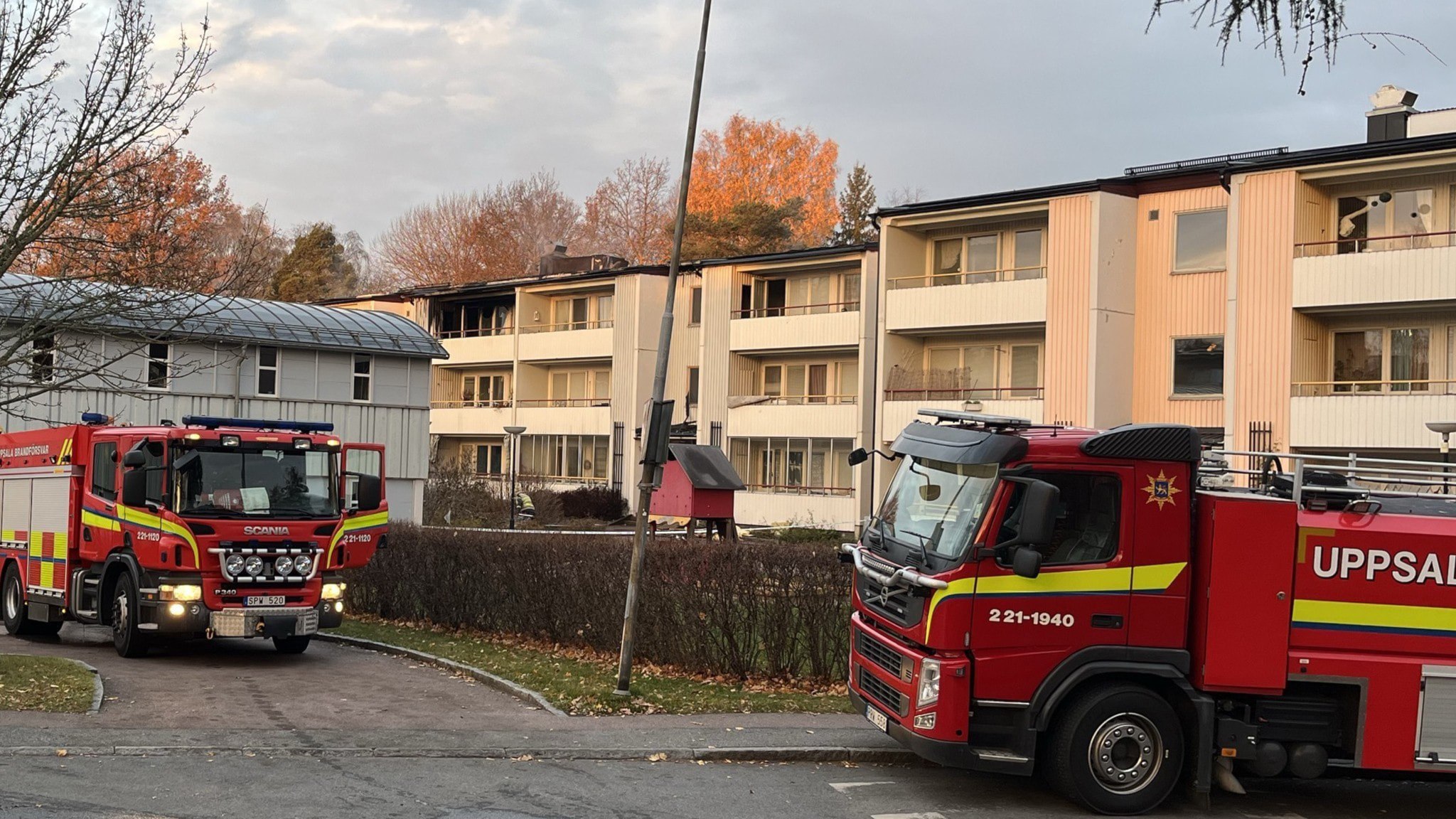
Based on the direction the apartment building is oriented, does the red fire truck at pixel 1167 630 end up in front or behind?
in front

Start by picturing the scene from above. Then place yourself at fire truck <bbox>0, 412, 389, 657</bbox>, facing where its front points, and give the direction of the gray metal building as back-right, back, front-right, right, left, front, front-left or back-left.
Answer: back-left

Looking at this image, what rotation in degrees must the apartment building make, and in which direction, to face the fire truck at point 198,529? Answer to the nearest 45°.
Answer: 0° — it already faces it

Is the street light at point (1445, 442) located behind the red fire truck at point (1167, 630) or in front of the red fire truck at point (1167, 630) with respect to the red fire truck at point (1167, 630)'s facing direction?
behind

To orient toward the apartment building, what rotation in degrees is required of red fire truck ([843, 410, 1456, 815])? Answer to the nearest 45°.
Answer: approximately 135° to its right

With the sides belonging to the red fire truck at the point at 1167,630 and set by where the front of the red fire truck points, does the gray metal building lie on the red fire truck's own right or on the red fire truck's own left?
on the red fire truck's own right

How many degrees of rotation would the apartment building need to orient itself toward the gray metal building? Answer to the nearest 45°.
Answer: approximately 45° to its right

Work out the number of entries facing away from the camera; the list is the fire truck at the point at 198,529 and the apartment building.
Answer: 0

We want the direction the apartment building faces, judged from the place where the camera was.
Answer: facing the viewer and to the left of the viewer

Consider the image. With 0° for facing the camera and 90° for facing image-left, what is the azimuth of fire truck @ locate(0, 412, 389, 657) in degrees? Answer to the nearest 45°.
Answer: approximately 315°
